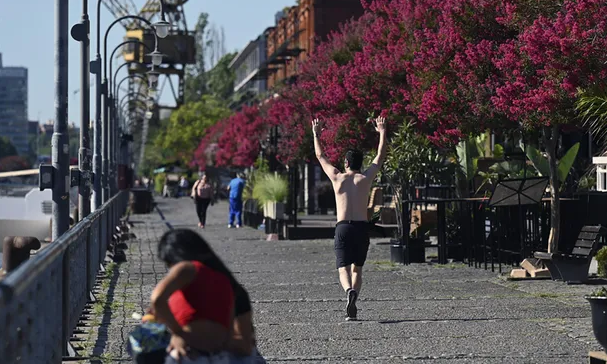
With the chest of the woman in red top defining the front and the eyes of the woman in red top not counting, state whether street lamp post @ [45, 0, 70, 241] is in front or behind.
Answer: in front

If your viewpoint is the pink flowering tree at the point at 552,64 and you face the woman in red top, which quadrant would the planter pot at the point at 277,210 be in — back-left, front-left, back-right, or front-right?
back-right

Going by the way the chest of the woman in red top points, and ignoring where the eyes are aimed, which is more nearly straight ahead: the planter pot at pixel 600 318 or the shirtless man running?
the shirtless man running

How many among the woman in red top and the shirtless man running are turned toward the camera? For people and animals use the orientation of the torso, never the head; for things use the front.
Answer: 0

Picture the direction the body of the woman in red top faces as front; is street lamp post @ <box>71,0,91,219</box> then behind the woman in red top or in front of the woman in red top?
in front

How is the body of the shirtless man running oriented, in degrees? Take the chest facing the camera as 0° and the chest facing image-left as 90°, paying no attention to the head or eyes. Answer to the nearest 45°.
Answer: approximately 180°

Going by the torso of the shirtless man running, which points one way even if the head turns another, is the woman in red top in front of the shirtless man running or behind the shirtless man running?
behind

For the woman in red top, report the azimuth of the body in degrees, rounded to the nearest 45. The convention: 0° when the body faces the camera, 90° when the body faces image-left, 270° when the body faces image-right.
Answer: approximately 135°

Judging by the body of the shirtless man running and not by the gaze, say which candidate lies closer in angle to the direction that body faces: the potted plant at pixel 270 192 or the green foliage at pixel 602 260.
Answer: the potted plant
